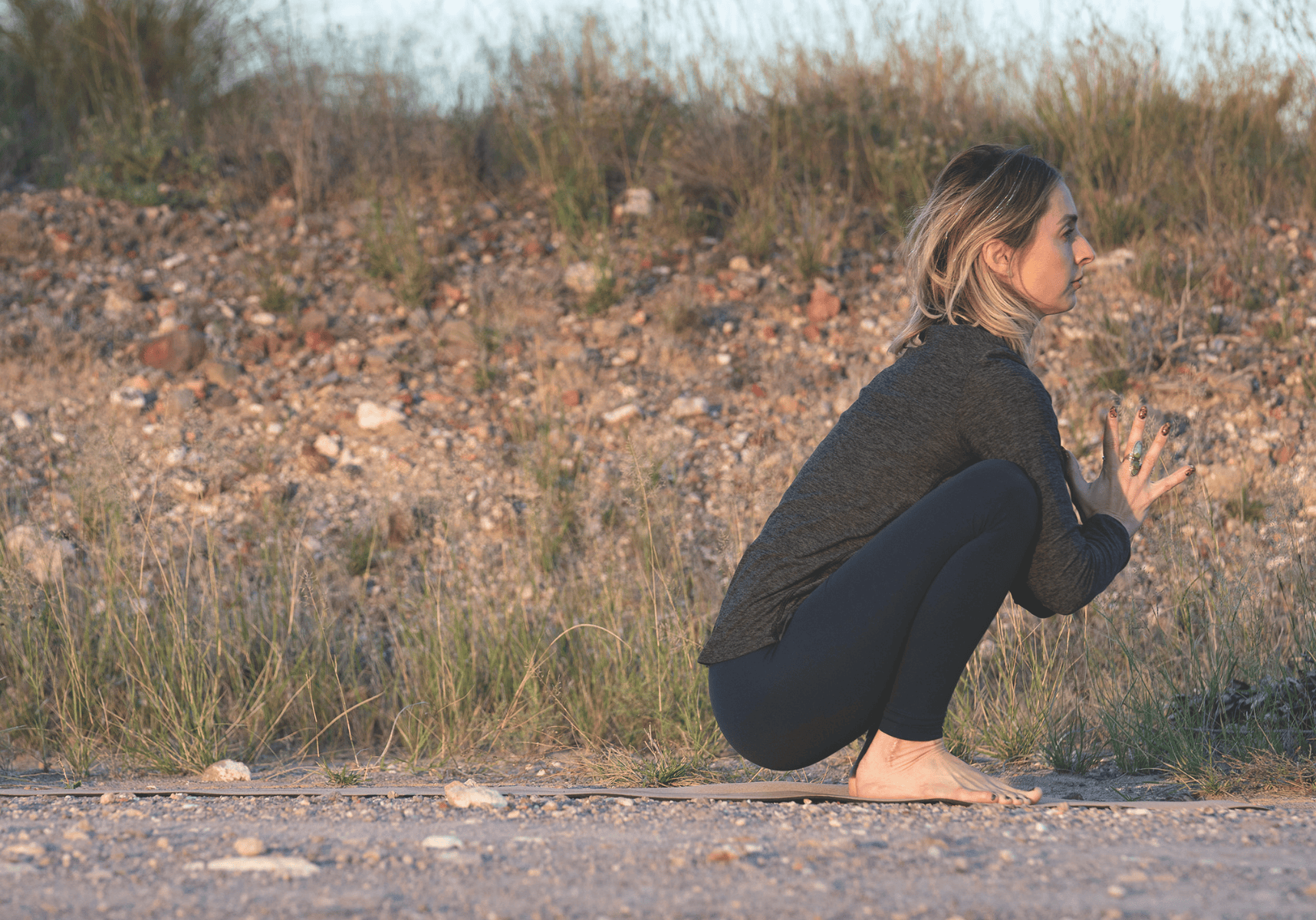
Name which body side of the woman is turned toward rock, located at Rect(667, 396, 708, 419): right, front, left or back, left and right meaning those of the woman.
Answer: left

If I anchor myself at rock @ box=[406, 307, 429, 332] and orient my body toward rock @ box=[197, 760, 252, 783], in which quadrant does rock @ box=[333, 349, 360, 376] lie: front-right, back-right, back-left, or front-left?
front-right

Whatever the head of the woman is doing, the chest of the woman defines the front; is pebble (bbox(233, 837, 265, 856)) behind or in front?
behind

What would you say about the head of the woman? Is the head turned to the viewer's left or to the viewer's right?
to the viewer's right

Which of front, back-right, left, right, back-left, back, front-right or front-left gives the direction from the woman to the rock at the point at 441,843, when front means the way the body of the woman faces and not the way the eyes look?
back-right

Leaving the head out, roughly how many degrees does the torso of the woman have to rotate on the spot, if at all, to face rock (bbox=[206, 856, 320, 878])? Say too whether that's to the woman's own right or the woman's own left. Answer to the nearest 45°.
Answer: approximately 135° to the woman's own right

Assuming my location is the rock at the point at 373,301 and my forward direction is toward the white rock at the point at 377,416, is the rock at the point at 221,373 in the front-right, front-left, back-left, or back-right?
front-right

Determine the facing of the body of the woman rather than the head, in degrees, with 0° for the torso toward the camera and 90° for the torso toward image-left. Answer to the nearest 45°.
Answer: approximately 270°

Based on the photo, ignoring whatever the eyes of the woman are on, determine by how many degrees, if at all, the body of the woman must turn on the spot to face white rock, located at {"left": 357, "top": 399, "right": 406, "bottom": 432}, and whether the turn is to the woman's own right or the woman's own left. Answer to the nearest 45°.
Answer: approximately 135° to the woman's own left
